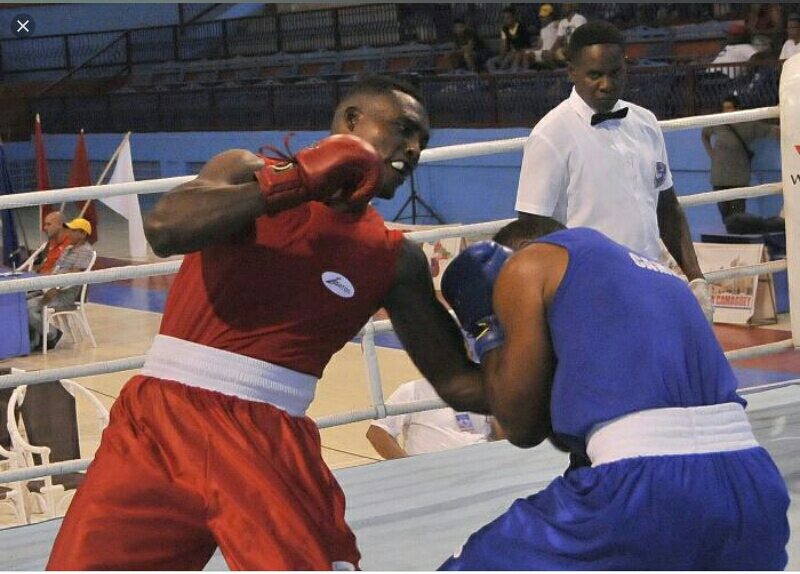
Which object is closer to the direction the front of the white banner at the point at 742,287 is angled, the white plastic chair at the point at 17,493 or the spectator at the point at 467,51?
the white plastic chair
